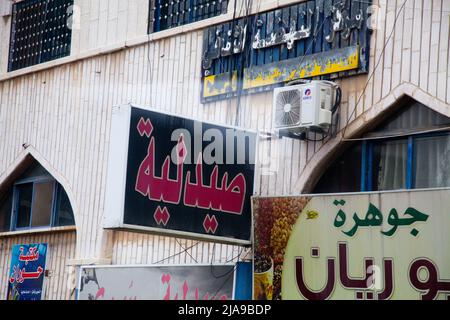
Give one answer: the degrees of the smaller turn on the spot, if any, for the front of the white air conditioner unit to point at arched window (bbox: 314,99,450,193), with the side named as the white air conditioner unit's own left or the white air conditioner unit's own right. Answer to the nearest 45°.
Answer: approximately 135° to the white air conditioner unit's own left

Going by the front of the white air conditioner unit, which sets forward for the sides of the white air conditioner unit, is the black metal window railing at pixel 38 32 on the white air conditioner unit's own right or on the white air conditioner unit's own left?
on the white air conditioner unit's own right

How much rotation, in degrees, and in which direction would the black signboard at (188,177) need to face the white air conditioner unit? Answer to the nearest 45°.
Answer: approximately 45° to its left

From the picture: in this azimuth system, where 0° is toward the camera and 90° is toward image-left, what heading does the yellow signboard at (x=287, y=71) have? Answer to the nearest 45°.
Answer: approximately 45°

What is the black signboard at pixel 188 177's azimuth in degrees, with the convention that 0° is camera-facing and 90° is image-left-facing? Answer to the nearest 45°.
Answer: approximately 315°

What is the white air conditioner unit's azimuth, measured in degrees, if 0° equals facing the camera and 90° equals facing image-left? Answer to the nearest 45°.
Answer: approximately 45°

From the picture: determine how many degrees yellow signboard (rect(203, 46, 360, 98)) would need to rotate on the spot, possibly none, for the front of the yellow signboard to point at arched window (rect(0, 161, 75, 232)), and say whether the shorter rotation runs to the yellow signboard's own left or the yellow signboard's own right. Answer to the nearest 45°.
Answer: approximately 90° to the yellow signboard's own right
